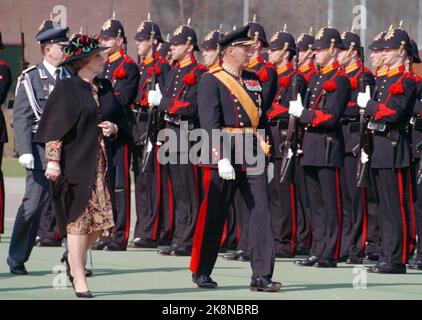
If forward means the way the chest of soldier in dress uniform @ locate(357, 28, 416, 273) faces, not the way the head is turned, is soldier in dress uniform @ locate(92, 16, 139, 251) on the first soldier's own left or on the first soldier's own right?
on the first soldier's own right

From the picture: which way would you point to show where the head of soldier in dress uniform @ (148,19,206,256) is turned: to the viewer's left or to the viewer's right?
to the viewer's left

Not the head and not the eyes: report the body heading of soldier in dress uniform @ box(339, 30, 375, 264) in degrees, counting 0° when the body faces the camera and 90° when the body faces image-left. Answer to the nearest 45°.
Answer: approximately 45°

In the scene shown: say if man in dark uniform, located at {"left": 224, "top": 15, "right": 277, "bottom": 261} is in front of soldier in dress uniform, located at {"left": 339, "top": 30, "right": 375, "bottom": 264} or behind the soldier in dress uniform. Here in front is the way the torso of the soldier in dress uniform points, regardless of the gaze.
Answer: in front

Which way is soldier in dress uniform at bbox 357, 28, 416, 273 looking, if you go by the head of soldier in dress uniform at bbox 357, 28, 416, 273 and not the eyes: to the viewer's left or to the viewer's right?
to the viewer's left

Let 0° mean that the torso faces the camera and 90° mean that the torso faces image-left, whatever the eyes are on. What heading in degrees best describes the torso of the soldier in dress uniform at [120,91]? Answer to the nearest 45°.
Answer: approximately 45°

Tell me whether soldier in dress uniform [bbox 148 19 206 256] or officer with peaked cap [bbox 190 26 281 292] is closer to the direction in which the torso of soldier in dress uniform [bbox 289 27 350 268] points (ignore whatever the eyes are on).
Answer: the officer with peaked cap
